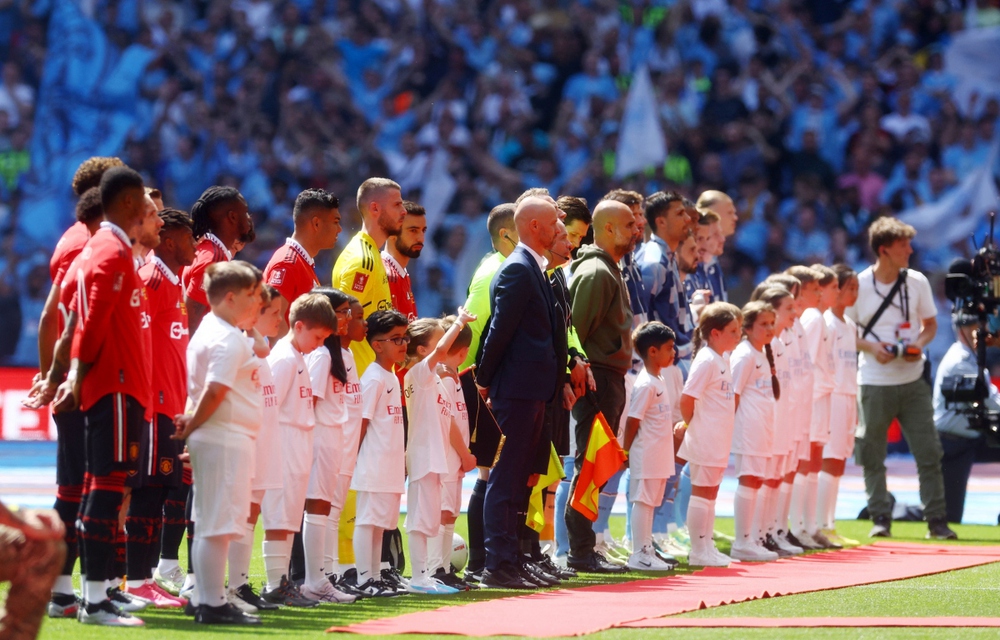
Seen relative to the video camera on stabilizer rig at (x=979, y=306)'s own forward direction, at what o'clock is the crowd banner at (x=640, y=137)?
The crowd banner is roughly at 2 o'clock from the video camera on stabilizer rig.

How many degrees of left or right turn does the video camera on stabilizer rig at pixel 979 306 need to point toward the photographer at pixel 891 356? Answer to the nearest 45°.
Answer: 0° — it already faces them

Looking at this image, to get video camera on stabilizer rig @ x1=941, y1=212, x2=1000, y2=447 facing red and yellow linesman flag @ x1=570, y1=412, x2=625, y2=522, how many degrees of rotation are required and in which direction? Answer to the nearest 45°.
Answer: approximately 45° to its left

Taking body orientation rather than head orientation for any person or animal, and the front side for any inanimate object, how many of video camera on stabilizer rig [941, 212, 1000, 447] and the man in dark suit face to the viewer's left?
1

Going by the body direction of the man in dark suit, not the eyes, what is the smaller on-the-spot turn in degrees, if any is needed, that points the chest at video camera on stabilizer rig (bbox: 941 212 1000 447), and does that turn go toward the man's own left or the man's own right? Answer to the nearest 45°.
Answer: approximately 45° to the man's own left

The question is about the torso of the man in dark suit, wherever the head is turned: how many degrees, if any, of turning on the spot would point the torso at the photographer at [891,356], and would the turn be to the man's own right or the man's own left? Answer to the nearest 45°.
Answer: approximately 45° to the man's own left

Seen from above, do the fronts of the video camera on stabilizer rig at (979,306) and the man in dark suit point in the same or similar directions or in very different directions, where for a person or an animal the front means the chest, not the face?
very different directions

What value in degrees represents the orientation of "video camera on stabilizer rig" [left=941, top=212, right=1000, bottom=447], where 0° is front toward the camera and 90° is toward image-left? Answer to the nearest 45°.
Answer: approximately 90°

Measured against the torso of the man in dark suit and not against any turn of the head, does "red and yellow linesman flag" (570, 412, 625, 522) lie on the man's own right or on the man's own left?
on the man's own left

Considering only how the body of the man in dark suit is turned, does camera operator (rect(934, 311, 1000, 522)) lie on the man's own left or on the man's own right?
on the man's own left
